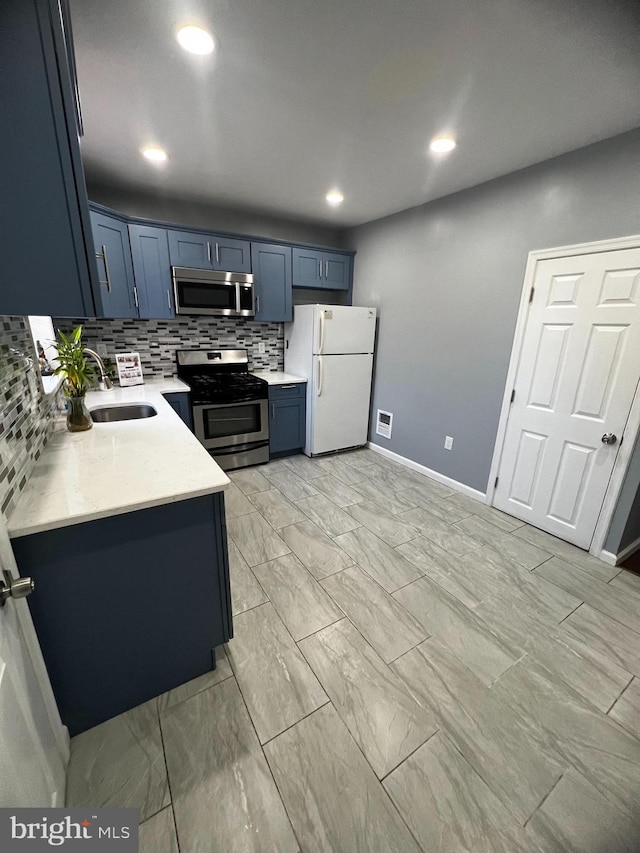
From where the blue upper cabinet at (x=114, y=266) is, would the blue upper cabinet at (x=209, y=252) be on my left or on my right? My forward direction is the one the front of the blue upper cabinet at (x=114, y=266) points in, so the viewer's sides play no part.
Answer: on my left

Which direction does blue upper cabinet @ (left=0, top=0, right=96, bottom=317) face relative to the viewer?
to the viewer's right

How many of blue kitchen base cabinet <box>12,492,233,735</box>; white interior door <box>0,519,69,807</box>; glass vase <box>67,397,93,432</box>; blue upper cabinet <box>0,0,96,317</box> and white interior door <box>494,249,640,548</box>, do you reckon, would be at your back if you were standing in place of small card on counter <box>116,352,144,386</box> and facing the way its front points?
0

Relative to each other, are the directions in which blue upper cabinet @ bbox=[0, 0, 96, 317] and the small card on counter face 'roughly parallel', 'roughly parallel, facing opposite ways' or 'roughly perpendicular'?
roughly perpendicular

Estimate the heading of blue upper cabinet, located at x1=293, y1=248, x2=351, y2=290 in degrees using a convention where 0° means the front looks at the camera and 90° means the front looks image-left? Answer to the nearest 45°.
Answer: approximately 0°

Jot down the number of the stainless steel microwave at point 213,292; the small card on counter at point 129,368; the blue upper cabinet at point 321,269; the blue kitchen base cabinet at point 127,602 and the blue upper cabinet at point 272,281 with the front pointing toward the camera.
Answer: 4

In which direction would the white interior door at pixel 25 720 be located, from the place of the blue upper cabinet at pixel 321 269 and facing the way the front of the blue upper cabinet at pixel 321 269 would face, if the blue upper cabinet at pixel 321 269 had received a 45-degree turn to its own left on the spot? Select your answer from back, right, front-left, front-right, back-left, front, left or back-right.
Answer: front-right

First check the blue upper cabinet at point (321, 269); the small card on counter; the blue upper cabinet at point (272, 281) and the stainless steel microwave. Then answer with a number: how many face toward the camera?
4

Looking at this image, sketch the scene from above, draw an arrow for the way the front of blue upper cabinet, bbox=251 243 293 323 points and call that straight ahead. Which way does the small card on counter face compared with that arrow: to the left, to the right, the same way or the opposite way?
the same way

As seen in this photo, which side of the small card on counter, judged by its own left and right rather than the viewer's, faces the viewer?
front

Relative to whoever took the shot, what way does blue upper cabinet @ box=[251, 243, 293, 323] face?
facing the viewer

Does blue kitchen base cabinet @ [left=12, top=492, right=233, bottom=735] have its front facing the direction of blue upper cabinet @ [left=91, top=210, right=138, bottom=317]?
no

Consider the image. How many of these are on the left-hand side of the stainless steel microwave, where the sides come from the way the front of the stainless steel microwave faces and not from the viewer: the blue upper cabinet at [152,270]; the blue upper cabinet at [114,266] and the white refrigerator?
1

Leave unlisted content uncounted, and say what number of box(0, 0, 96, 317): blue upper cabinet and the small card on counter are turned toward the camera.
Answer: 1

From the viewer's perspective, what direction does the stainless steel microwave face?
toward the camera

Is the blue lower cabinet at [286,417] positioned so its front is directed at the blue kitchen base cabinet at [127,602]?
no

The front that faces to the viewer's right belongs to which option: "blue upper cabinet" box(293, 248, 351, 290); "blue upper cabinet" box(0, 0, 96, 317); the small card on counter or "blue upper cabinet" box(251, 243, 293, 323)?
"blue upper cabinet" box(0, 0, 96, 317)
